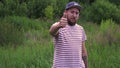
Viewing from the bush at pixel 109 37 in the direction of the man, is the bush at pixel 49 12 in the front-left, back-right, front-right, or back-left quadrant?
back-right

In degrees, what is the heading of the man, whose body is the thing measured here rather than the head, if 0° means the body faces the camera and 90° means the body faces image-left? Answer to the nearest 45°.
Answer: approximately 0°

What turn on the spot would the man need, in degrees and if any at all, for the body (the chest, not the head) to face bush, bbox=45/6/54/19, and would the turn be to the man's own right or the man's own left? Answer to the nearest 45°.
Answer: approximately 180°

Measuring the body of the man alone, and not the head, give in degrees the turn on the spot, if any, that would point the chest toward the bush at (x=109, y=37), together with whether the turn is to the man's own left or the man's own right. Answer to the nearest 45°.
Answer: approximately 180°
